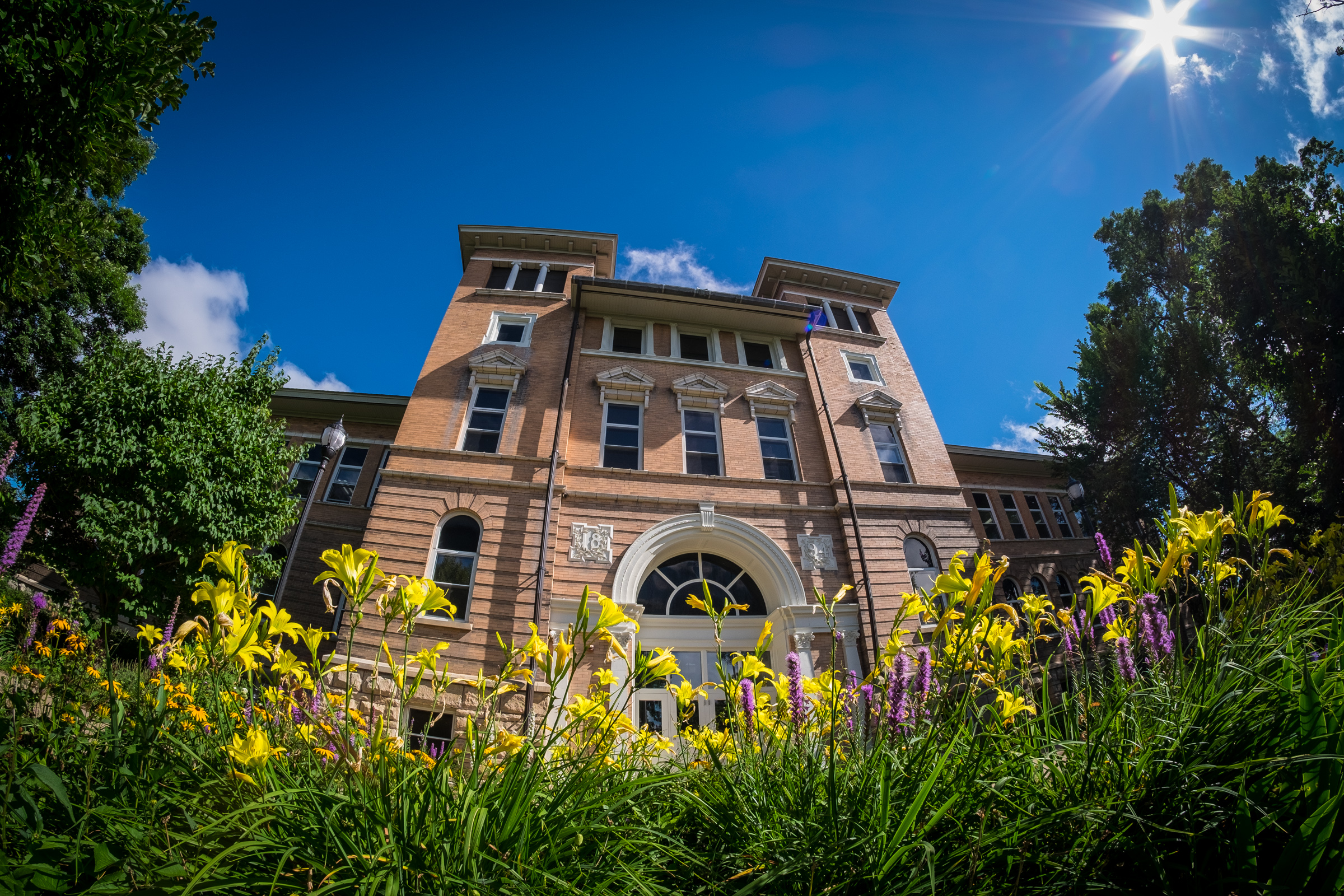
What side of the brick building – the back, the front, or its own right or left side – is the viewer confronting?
front

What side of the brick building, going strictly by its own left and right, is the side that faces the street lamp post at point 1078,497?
left

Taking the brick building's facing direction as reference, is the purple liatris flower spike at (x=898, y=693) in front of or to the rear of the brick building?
in front

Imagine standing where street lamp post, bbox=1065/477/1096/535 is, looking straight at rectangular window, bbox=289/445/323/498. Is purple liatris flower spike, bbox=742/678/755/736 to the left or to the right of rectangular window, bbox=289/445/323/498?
left

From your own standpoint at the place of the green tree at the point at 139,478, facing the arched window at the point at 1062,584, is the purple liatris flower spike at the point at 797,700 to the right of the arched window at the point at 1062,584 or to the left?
right

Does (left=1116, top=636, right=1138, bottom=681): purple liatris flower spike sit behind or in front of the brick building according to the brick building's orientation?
in front

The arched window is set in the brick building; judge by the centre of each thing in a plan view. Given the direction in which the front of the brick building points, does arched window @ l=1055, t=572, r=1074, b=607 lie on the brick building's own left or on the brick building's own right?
on the brick building's own left

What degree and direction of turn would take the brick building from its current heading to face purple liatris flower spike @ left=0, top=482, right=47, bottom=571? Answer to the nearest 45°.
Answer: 0° — it already faces it

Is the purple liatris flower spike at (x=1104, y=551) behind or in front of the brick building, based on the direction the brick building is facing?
in front

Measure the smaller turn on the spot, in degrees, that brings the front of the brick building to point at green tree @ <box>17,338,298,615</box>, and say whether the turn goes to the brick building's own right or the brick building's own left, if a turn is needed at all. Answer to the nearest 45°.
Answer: approximately 90° to the brick building's own right

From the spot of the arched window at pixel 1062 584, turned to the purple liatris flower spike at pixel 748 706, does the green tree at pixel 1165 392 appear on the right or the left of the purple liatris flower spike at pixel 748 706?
left
